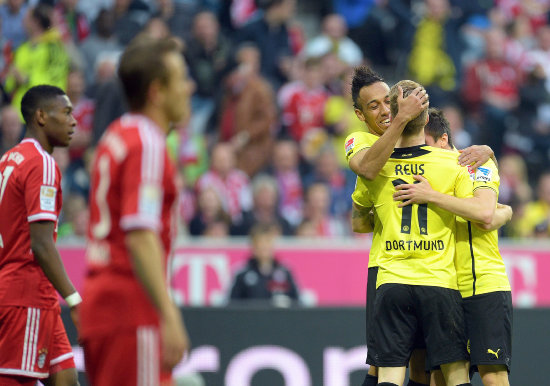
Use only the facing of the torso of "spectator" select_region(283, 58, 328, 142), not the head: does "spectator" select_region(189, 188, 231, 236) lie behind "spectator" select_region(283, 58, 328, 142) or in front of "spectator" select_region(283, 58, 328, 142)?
in front

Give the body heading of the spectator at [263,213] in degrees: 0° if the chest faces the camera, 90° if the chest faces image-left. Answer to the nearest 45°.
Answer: approximately 0°

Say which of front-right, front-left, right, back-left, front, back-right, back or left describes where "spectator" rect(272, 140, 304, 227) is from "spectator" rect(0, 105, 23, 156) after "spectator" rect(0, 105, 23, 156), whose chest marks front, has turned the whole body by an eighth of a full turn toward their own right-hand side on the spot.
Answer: back-left

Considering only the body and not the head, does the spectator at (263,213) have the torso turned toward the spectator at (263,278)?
yes

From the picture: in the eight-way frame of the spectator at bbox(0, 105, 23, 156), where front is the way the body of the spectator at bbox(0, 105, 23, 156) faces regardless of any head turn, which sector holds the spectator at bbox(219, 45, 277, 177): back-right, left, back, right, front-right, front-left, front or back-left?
left

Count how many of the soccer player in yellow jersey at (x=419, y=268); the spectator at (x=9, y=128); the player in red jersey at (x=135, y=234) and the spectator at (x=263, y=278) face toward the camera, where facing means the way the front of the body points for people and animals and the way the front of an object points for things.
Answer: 2
